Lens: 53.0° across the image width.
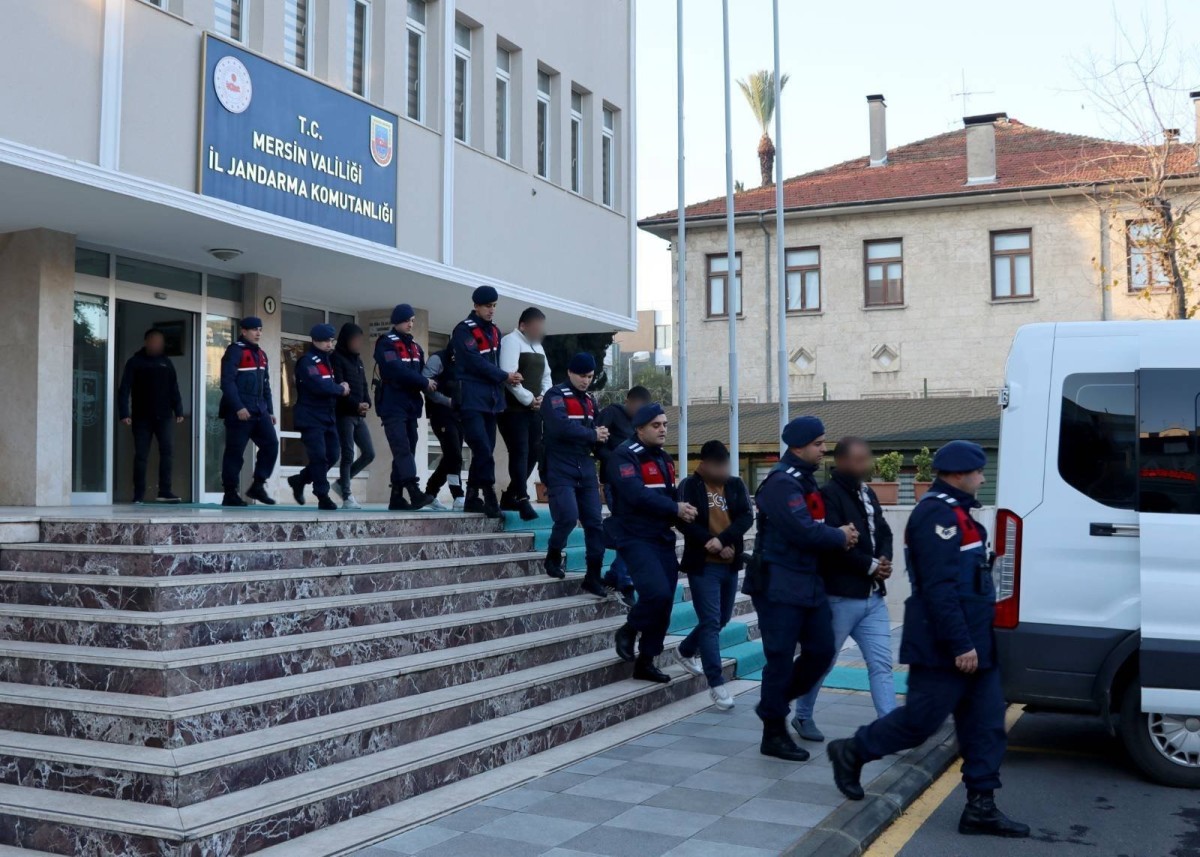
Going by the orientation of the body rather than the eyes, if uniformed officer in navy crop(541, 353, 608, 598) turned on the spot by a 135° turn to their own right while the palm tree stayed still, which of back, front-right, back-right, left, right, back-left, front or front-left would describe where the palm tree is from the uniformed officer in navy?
right

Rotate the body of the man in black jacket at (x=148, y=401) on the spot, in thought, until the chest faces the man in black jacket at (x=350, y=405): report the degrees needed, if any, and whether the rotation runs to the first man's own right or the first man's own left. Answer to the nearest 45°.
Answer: approximately 45° to the first man's own left

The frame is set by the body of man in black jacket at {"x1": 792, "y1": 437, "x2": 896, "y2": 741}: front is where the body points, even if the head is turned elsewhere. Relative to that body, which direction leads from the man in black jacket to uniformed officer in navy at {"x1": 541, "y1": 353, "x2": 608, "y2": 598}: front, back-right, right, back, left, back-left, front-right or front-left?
back

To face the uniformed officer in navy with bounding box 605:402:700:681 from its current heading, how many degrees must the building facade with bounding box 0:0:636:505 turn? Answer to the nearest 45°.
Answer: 0° — it already faces them

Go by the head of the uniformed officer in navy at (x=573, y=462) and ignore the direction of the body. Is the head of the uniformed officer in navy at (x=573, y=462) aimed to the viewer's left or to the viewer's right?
to the viewer's right

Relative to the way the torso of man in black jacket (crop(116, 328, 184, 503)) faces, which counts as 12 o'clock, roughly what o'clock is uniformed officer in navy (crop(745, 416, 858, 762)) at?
The uniformed officer in navy is roughly at 11 o'clock from the man in black jacket.

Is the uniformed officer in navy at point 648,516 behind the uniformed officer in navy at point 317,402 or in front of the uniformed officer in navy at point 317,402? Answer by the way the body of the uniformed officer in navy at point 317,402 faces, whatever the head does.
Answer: in front

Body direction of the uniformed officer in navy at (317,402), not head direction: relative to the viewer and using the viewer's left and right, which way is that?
facing the viewer and to the right of the viewer

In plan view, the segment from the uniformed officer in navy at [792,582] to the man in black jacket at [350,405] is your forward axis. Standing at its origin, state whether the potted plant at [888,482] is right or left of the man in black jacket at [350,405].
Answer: right
